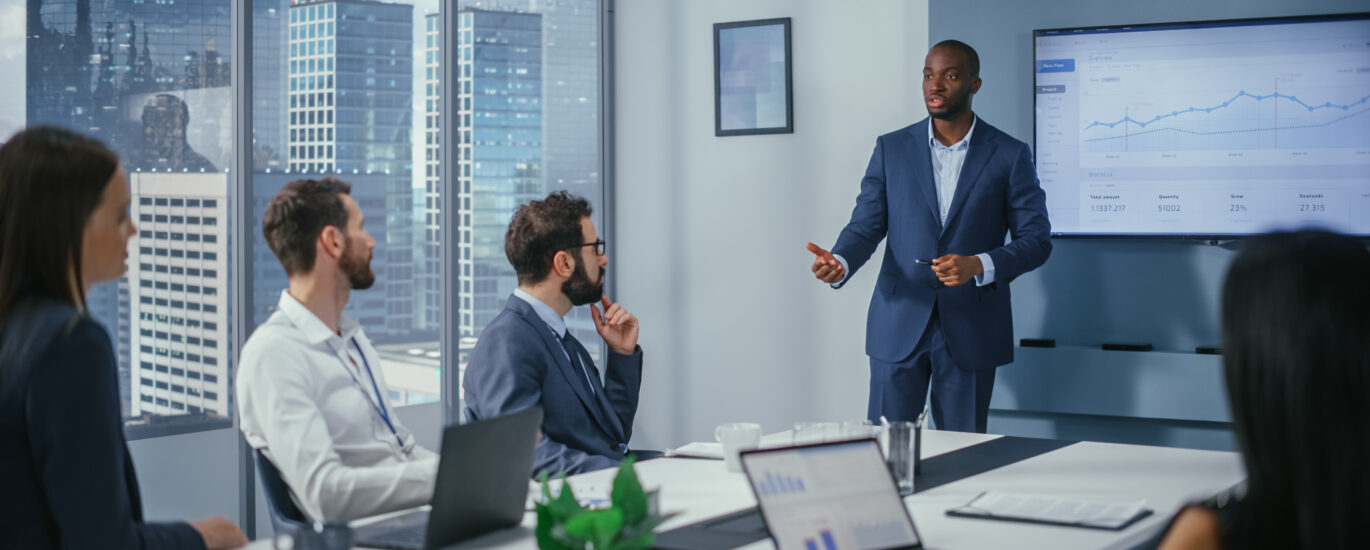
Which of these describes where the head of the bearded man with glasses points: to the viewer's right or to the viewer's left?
to the viewer's right

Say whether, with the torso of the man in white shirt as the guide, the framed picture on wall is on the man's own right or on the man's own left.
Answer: on the man's own left

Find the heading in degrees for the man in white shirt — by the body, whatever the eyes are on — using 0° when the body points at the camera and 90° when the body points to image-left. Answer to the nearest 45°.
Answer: approximately 270°

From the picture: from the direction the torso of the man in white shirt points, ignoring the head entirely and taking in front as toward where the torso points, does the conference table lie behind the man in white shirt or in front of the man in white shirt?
in front

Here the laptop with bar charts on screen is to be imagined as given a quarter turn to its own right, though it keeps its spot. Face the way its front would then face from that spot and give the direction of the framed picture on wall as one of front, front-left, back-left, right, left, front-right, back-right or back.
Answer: back-right

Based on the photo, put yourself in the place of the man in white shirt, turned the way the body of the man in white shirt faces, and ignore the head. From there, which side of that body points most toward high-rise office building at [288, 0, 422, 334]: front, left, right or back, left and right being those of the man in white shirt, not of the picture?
left

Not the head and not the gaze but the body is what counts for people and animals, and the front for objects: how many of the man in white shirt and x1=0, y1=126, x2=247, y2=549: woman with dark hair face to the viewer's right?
2

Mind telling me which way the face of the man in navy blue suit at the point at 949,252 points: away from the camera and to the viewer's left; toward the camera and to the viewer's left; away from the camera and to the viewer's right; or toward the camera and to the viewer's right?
toward the camera and to the viewer's left

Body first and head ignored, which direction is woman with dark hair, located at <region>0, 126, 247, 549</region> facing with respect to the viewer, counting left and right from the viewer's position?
facing to the right of the viewer

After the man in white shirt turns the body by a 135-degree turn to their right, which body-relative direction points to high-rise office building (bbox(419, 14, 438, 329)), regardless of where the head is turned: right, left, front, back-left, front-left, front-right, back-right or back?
back-right
